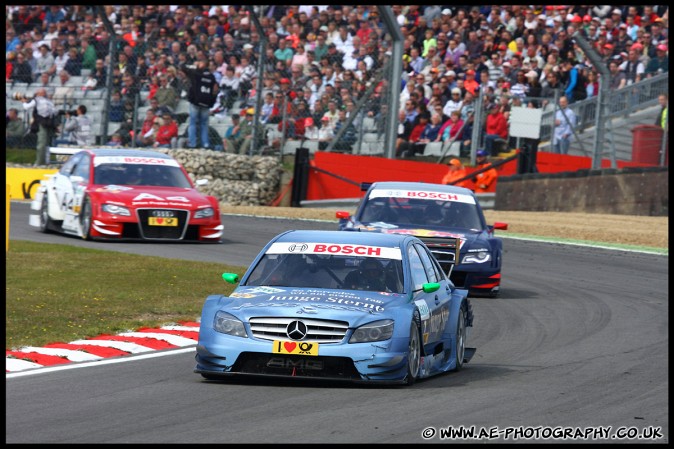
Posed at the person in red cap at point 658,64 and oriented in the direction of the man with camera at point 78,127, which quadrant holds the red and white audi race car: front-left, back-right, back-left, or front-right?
front-left

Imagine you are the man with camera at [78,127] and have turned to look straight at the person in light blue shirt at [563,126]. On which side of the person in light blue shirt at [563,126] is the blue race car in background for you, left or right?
right

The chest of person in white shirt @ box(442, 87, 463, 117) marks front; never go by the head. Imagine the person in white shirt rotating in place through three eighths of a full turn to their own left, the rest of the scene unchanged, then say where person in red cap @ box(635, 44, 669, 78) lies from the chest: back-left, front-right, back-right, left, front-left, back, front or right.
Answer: front

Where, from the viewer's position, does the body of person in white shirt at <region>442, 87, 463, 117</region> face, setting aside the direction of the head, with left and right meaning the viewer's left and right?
facing the viewer and to the left of the viewer

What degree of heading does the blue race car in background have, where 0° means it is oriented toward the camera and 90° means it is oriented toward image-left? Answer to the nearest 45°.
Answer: approximately 0°

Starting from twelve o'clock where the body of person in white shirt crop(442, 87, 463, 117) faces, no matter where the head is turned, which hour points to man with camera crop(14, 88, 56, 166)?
The man with camera is roughly at 2 o'clock from the person in white shirt.

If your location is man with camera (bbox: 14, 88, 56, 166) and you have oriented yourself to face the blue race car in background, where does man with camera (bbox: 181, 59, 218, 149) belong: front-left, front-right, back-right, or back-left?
front-left

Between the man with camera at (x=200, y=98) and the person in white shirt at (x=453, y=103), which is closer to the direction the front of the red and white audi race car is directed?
the person in white shirt

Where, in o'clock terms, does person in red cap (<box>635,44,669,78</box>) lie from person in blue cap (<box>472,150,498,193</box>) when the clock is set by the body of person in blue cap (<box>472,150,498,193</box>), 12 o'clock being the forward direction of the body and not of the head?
person in red cap (<box>635,44,669,78</box>) is roughly at 8 o'clock from person in blue cap (<box>472,150,498,193</box>).

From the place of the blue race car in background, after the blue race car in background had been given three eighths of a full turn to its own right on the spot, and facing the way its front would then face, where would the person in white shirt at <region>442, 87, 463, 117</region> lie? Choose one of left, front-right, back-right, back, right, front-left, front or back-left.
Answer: front-right

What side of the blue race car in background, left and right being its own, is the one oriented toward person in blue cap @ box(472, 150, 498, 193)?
back

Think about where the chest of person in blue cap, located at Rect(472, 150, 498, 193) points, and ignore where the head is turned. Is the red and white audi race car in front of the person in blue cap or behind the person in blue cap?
in front

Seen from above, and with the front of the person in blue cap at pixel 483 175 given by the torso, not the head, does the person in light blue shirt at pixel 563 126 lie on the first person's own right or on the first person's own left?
on the first person's own left
